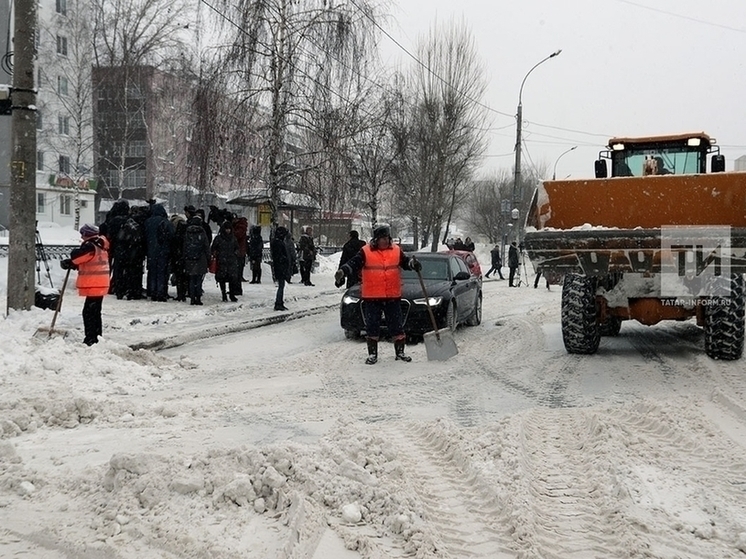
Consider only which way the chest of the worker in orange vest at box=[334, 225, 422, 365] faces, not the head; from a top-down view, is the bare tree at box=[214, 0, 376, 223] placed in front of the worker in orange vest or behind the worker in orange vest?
behind

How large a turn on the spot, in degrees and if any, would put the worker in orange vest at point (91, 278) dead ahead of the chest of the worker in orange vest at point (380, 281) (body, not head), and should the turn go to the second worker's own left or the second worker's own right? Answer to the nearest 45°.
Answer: approximately 90° to the second worker's own right

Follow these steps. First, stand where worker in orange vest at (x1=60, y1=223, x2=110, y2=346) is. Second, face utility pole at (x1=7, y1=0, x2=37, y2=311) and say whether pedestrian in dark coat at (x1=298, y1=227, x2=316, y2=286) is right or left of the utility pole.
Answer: right

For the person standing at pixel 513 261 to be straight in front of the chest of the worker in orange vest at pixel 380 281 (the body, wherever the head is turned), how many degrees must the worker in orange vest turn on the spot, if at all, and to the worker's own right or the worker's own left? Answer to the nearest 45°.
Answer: approximately 180°

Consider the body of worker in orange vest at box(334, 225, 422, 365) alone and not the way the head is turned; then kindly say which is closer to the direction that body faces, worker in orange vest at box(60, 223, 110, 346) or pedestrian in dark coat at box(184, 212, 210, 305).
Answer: the worker in orange vest

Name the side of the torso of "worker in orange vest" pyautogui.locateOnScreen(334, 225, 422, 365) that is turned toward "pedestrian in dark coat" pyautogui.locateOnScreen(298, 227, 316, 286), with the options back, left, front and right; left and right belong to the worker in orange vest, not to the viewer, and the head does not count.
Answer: back

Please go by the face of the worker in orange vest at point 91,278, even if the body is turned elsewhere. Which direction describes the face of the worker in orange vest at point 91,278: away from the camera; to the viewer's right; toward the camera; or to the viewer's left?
to the viewer's left
